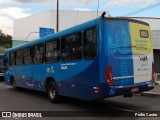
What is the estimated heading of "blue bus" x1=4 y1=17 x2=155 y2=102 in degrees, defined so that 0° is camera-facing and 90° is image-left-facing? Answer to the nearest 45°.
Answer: approximately 135°
